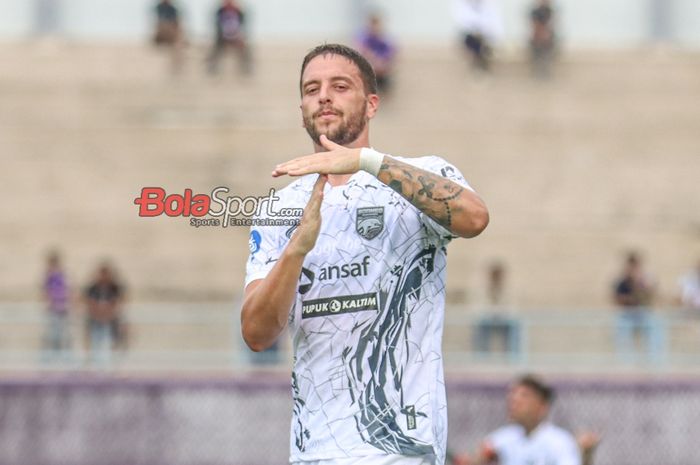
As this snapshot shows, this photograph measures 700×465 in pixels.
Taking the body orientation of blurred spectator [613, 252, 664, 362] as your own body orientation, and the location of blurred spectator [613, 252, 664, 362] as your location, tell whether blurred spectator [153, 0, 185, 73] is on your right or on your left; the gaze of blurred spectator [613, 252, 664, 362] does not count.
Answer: on your right

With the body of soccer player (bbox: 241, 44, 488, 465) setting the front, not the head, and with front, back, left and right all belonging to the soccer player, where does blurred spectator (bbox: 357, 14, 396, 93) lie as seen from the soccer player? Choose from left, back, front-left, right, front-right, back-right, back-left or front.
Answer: back-right

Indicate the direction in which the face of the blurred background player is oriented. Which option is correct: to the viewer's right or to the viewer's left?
to the viewer's left

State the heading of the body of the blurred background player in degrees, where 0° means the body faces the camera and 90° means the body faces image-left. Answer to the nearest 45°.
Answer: approximately 45°

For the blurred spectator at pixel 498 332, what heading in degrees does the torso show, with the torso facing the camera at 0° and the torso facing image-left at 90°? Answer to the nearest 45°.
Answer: approximately 0°

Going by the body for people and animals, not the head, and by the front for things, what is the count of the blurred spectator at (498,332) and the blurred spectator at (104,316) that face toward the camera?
2

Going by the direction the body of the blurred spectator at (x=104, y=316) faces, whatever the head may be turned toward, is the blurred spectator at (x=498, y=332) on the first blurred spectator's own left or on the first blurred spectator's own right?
on the first blurred spectator's own left
